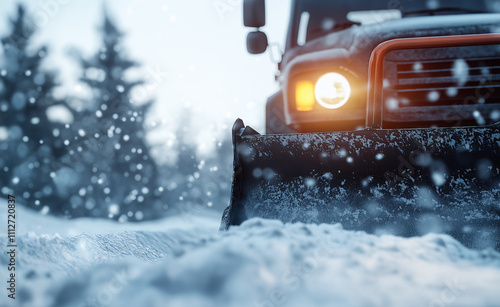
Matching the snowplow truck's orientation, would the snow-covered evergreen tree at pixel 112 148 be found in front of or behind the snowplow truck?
behind

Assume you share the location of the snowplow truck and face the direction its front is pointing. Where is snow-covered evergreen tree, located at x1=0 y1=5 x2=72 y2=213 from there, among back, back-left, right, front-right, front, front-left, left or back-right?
back-right

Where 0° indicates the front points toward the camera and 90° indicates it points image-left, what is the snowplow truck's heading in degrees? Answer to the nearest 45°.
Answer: approximately 0°
